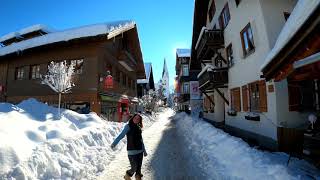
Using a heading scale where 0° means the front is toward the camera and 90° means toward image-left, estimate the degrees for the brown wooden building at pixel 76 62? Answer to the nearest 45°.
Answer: approximately 315°

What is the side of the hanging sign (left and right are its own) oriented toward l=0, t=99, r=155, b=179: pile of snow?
front

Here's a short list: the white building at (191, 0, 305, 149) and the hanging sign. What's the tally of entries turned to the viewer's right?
0

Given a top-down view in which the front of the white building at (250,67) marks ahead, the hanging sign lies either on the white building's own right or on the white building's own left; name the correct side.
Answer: on the white building's own right

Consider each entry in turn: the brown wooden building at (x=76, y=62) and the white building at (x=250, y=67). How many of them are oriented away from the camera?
0

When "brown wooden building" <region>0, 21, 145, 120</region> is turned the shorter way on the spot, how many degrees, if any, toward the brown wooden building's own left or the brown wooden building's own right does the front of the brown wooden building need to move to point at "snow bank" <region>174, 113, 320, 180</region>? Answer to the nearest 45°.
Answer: approximately 45° to the brown wooden building's own right

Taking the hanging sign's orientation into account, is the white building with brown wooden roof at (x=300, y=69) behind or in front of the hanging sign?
in front

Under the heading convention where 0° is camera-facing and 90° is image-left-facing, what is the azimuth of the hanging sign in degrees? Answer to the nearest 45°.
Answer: approximately 0°

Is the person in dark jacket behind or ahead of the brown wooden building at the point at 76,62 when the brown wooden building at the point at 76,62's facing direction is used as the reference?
ahead

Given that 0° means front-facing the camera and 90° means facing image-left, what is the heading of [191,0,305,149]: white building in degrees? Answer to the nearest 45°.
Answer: approximately 45°

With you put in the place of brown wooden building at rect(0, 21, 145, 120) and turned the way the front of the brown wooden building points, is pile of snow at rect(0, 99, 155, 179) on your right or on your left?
on your right

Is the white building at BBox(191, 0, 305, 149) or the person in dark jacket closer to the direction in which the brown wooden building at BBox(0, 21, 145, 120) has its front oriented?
the white building
